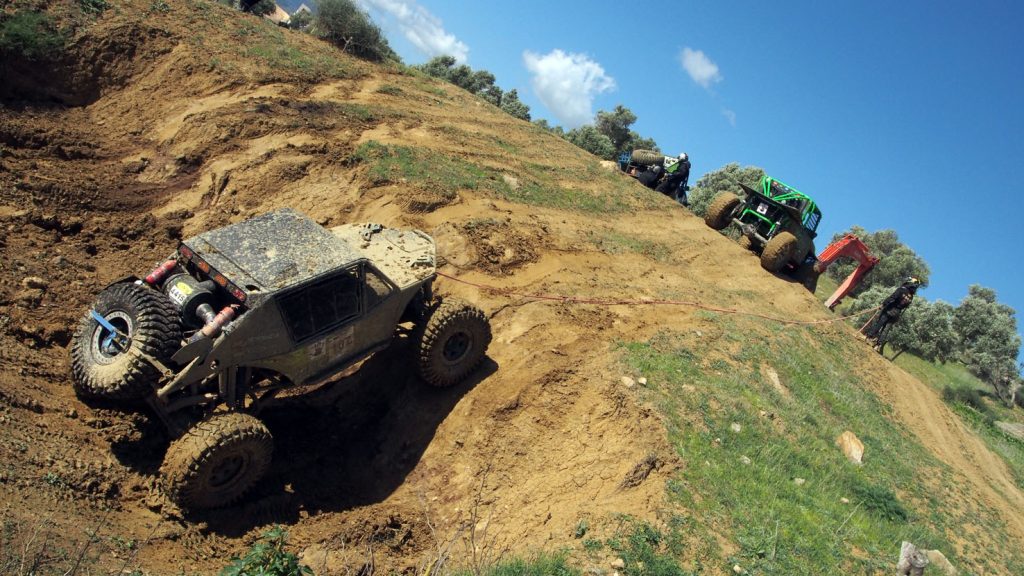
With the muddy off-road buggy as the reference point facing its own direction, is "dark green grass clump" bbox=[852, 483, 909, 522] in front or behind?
in front

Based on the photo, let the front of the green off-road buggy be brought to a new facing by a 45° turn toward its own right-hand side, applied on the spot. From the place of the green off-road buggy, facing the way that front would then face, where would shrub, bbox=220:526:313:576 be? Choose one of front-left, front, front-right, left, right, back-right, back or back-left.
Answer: left

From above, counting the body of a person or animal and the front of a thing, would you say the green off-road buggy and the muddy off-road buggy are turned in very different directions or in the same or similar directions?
very different directions

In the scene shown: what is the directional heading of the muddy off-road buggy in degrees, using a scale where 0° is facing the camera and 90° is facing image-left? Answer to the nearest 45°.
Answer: approximately 225°

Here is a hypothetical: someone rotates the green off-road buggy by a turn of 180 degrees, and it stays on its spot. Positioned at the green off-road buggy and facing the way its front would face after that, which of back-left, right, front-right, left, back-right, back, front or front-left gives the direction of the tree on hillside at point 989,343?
front

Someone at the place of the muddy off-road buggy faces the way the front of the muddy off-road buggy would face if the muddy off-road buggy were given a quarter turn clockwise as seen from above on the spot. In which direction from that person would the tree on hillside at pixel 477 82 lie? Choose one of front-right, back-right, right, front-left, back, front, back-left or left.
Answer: back-left

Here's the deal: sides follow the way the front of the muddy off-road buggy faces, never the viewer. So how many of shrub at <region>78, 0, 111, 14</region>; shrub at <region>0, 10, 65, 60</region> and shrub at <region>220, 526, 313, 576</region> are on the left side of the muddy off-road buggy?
2

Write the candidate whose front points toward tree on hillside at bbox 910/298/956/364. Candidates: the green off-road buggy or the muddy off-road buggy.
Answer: the muddy off-road buggy

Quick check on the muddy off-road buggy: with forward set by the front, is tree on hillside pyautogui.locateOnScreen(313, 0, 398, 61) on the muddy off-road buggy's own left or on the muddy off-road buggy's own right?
on the muddy off-road buggy's own left

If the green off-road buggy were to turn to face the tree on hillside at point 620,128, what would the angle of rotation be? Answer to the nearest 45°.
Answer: approximately 90° to its right

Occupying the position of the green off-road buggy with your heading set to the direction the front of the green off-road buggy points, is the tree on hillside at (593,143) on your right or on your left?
on your right
